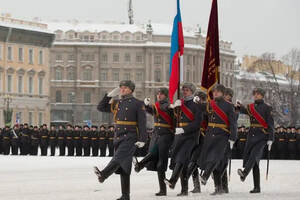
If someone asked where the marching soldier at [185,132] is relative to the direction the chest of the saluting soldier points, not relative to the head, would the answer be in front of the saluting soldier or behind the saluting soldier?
behind

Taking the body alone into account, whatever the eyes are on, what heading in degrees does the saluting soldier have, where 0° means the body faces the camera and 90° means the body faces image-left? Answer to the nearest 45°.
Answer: approximately 45°

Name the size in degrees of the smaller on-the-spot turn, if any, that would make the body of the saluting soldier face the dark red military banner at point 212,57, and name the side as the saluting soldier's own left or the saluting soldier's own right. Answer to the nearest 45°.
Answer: approximately 180°

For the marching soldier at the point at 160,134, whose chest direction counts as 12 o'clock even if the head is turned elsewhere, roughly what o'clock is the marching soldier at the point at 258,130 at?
the marching soldier at the point at 258,130 is roughly at 7 o'clock from the marching soldier at the point at 160,134.

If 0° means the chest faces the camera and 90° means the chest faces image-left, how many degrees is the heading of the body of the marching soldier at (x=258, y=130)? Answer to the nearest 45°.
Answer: approximately 45°
